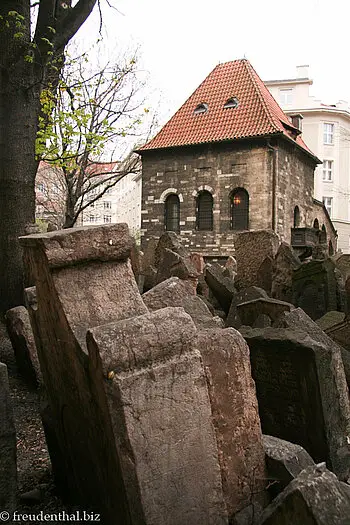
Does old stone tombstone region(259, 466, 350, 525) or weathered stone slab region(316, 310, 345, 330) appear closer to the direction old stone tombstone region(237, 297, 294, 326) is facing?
the old stone tombstone

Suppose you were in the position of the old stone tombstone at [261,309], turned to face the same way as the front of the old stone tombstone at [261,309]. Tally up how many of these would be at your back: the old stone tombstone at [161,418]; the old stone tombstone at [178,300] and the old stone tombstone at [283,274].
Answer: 1

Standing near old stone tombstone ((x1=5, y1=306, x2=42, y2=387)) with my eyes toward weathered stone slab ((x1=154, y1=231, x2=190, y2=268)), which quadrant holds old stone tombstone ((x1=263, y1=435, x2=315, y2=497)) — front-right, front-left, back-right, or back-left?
back-right

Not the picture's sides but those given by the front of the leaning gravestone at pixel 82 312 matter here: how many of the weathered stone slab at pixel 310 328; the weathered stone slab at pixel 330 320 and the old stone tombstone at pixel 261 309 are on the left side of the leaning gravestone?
3

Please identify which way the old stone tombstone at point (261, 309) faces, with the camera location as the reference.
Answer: facing the viewer

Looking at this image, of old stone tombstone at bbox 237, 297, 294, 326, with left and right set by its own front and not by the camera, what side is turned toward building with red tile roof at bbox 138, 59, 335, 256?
back

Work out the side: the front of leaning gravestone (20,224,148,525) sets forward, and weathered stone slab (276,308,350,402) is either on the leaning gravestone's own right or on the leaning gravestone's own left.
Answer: on the leaning gravestone's own left

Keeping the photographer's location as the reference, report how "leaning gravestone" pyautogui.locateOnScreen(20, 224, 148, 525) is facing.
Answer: facing the viewer and to the right of the viewer

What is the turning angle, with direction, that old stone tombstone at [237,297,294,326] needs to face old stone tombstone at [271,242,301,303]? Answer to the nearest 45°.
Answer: approximately 180°

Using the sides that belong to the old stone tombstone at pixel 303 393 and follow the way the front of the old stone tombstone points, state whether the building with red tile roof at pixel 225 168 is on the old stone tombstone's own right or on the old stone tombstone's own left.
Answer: on the old stone tombstone's own right

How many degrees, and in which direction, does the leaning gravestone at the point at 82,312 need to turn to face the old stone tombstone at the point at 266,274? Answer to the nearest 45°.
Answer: approximately 90° to its left

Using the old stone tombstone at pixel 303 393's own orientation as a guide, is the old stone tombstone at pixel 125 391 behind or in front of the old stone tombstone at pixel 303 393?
in front

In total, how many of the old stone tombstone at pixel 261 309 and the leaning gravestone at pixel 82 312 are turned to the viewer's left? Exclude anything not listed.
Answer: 0

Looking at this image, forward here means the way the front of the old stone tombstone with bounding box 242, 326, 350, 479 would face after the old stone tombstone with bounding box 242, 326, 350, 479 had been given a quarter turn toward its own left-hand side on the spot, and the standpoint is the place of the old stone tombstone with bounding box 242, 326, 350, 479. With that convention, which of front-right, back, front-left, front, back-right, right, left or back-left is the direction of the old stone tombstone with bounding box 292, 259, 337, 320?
back-left

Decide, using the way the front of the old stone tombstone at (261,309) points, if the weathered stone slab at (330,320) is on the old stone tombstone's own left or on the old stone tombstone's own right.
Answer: on the old stone tombstone's own left

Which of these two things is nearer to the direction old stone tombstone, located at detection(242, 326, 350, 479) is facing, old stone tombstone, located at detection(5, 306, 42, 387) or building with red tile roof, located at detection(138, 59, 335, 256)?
the old stone tombstone

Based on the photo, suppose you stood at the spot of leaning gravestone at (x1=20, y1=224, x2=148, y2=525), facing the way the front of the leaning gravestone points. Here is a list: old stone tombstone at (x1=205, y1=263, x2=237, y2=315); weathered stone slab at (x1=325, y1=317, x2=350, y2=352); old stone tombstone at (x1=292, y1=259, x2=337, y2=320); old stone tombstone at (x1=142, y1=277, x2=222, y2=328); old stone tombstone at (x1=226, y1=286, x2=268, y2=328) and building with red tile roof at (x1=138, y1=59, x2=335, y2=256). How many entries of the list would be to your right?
0
